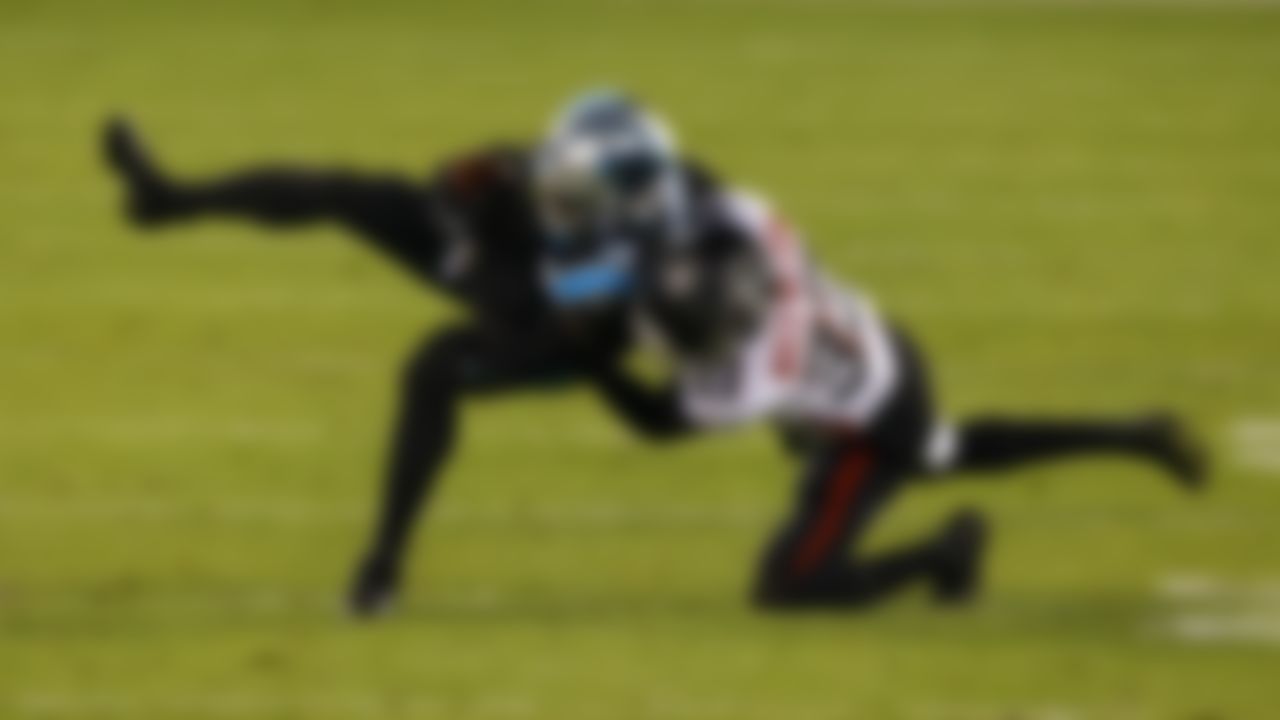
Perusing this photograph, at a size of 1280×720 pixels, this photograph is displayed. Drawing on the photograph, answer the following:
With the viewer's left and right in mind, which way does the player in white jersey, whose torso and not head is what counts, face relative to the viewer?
facing to the left of the viewer

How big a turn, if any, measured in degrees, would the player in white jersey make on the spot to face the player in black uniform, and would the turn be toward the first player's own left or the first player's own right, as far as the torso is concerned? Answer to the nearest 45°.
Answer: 0° — they already face them
